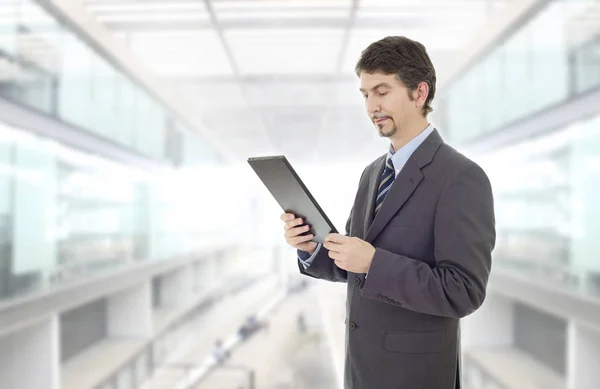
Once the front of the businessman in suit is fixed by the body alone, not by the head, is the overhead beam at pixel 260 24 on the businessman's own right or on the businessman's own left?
on the businessman's own right

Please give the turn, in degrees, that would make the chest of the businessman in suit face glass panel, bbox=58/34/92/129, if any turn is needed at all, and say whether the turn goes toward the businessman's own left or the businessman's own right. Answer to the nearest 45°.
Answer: approximately 90° to the businessman's own right

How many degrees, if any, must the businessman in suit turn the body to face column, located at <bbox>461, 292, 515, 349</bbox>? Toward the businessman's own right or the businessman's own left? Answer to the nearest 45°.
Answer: approximately 135° to the businessman's own right

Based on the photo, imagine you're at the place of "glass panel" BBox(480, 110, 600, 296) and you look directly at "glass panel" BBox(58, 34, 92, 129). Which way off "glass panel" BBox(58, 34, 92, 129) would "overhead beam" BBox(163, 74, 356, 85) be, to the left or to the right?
right

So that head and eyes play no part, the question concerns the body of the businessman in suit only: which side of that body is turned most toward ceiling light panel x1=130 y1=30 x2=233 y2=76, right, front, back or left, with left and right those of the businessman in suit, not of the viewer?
right

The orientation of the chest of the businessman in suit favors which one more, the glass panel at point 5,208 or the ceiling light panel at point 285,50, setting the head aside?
the glass panel

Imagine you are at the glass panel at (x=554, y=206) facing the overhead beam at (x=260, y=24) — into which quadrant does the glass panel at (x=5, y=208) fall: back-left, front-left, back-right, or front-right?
front-left

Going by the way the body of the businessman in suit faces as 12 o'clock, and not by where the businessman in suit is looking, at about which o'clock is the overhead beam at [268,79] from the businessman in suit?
The overhead beam is roughly at 4 o'clock from the businessman in suit.

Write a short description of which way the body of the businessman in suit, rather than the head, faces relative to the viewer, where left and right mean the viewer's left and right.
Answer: facing the viewer and to the left of the viewer

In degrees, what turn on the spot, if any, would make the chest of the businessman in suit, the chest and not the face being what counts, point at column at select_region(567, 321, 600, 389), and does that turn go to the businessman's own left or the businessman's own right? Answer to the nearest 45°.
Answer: approximately 180°

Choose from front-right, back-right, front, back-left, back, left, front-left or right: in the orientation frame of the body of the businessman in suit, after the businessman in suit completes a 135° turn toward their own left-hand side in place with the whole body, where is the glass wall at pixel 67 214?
back-left

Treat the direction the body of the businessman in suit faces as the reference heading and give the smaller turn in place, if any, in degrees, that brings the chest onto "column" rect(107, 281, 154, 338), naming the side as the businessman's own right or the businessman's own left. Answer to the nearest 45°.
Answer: approximately 90° to the businessman's own right

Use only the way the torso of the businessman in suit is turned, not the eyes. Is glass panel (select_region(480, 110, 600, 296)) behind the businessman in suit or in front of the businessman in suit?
behind
